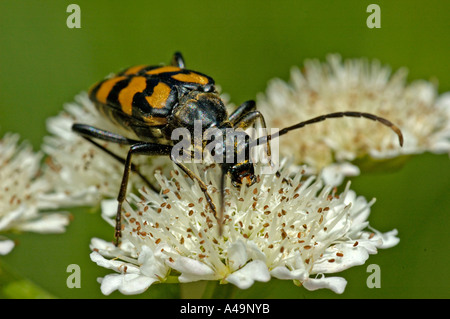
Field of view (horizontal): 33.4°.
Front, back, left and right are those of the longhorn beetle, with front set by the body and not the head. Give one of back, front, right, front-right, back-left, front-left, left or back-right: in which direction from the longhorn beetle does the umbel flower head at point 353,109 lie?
left

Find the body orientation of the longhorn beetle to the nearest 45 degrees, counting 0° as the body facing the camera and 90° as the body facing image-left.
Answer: approximately 315°

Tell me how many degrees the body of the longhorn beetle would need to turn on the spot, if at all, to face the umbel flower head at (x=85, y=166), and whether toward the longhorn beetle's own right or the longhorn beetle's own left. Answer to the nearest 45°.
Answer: approximately 180°
